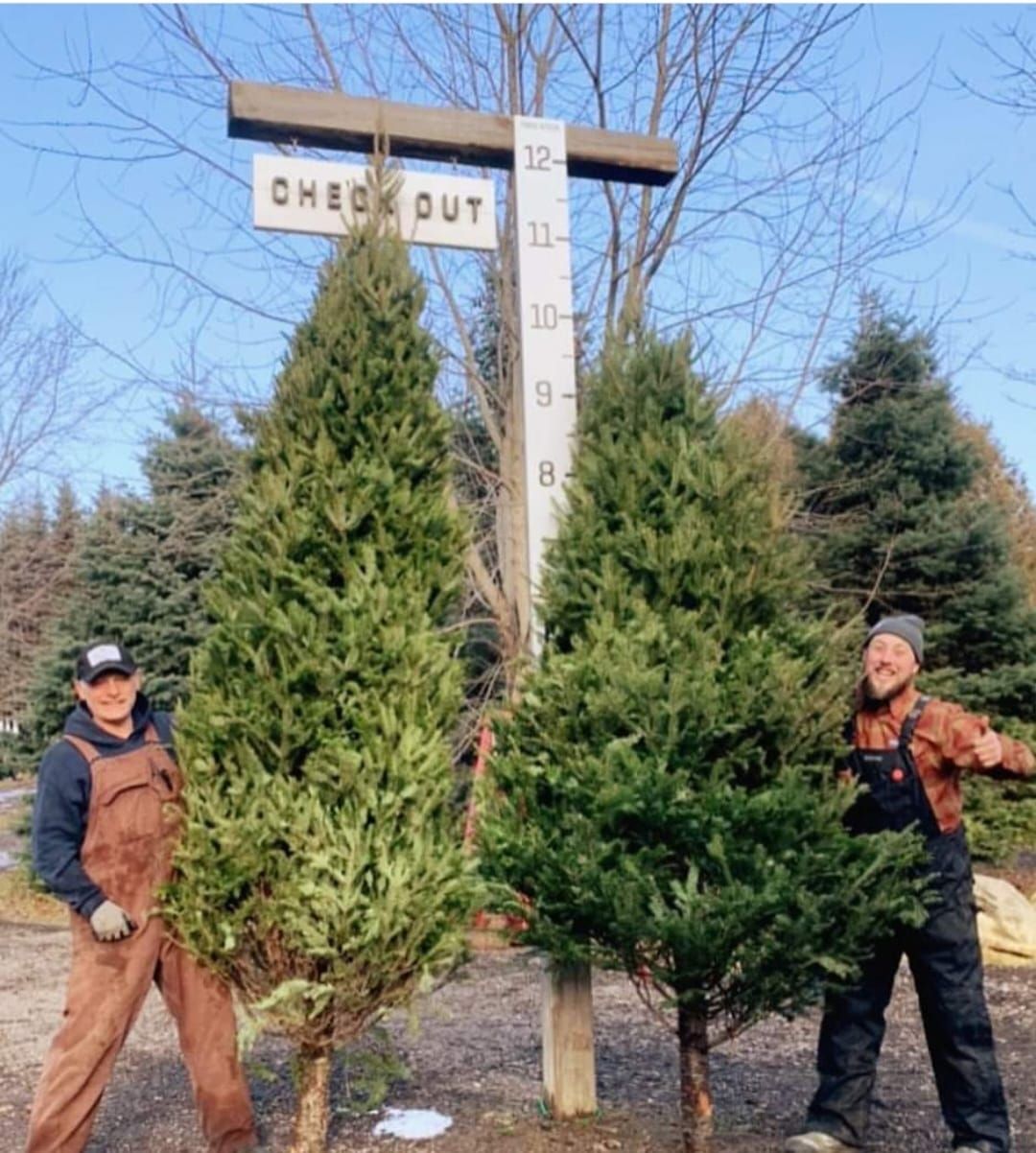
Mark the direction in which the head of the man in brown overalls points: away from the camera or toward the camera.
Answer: toward the camera

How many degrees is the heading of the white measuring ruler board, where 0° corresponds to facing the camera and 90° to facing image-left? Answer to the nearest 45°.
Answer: approximately 0°

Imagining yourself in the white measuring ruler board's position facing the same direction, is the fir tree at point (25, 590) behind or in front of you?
behind

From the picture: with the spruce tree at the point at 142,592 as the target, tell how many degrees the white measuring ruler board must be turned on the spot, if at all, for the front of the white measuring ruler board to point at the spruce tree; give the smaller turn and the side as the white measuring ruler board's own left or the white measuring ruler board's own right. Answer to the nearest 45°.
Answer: approximately 135° to the white measuring ruler board's own right
